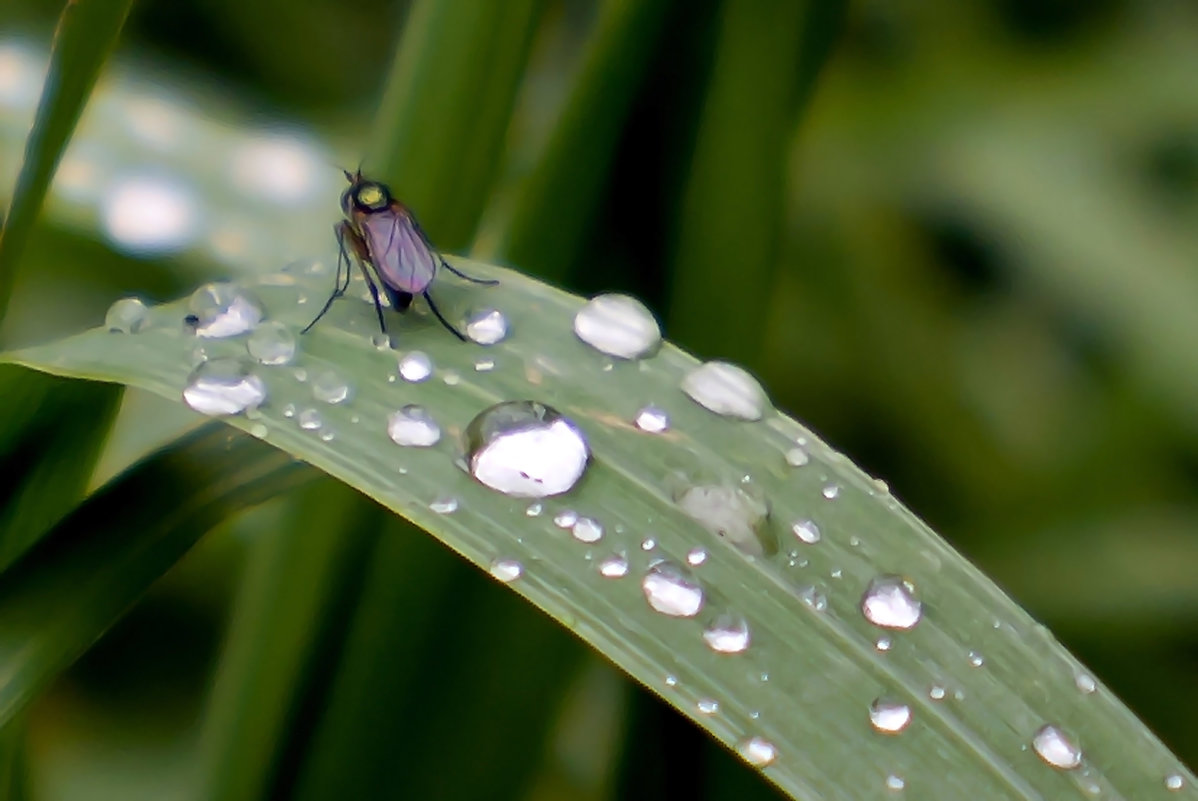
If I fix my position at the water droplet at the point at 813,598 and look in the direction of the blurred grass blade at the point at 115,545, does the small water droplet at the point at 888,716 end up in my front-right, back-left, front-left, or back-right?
back-left

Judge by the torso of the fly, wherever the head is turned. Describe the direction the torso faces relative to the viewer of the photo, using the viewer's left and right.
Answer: facing away from the viewer and to the left of the viewer
